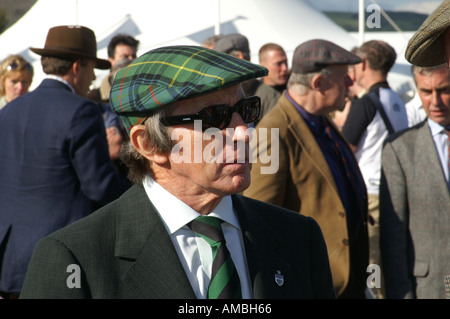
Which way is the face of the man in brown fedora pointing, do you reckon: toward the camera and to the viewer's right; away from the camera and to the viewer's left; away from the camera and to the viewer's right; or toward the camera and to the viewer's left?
away from the camera and to the viewer's right

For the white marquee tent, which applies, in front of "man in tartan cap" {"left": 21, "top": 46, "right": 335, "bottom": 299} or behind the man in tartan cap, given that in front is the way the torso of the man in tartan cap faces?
behind

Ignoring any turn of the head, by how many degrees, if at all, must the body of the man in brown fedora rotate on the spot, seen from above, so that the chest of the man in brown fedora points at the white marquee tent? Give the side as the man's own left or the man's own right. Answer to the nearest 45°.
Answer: approximately 45° to the man's own left

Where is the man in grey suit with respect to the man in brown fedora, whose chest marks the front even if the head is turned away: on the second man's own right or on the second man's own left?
on the second man's own right

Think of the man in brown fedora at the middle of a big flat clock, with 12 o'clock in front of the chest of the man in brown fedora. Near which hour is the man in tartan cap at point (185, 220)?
The man in tartan cap is roughly at 4 o'clock from the man in brown fedora.

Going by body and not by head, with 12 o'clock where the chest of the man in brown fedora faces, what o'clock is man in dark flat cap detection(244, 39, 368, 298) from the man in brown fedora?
The man in dark flat cap is roughly at 2 o'clock from the man in brown fedora.

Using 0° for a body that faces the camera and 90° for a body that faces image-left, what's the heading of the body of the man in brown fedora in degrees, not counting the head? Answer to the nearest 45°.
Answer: approximately 225°

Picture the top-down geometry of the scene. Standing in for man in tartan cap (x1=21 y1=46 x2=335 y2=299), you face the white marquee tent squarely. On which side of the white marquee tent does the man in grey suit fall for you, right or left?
right

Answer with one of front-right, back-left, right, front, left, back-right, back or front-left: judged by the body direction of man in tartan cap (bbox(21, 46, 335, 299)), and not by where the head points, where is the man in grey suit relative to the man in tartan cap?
left
